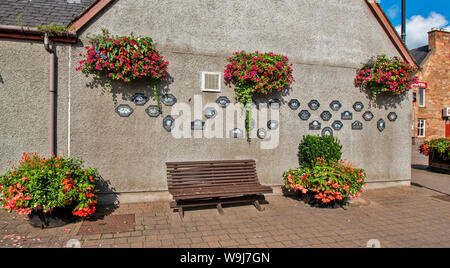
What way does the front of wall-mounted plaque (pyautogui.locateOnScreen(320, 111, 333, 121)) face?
toward the camera

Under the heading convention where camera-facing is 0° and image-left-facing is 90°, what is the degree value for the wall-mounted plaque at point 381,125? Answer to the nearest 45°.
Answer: approximately 0°

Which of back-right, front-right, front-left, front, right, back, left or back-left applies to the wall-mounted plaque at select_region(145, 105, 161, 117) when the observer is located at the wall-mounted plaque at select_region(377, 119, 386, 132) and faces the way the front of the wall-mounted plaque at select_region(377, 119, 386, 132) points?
front-right

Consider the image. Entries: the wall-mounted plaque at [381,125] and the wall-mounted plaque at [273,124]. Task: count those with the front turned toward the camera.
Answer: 2

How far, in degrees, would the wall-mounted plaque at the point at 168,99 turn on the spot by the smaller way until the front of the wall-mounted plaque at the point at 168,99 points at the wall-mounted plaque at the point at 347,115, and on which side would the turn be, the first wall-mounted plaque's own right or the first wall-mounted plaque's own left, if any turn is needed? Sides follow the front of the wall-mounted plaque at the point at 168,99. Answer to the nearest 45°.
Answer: approximately 90° to the first wall-mounted plaque's own left

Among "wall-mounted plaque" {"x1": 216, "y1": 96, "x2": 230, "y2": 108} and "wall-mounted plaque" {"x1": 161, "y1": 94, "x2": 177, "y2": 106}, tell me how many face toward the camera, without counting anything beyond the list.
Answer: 2

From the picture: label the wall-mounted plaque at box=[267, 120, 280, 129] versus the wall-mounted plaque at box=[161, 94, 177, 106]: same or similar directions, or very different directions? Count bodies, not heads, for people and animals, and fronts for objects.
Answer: same or similar directions

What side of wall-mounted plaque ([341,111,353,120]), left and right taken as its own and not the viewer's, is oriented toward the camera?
front

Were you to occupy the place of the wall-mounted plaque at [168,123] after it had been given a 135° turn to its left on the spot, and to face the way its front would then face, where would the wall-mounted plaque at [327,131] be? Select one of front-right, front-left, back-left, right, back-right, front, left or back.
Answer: front-right

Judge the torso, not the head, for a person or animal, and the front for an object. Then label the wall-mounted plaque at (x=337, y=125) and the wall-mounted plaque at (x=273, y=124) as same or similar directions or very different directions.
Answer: same or similar directions

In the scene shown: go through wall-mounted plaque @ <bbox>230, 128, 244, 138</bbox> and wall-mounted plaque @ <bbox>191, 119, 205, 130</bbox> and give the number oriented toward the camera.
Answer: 2

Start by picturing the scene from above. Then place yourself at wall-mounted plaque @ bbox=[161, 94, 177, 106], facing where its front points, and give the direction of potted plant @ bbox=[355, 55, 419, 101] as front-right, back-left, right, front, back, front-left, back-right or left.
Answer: left

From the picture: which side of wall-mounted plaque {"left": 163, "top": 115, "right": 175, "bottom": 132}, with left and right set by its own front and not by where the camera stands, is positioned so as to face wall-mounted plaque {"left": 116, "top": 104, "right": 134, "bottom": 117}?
right

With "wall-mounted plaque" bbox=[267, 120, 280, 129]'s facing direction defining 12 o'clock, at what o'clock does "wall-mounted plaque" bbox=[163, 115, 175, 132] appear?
"wall-mounted plaque" bbox=[163, 115, 175, 132] is roughly at 2 o'clock from "wall-mounted plaque" bbox=[267, 120, 280, 129].

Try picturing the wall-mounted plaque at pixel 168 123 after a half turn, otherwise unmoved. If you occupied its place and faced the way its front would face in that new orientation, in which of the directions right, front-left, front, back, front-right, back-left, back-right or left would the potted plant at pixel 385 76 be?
right

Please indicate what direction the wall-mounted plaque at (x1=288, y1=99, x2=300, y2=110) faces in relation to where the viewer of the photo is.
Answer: facing the viewer

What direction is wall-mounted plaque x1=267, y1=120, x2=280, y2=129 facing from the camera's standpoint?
toward the camera

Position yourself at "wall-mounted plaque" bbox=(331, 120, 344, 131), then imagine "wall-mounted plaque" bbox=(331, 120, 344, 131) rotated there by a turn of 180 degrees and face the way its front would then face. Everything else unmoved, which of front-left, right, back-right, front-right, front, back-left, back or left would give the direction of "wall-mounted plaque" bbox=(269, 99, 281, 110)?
back-left

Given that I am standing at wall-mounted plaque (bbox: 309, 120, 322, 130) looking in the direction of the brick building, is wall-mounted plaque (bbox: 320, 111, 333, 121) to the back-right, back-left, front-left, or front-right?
front-right
